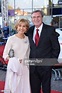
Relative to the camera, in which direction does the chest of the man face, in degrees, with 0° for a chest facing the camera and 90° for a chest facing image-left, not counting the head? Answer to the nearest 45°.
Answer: approximately 45°
